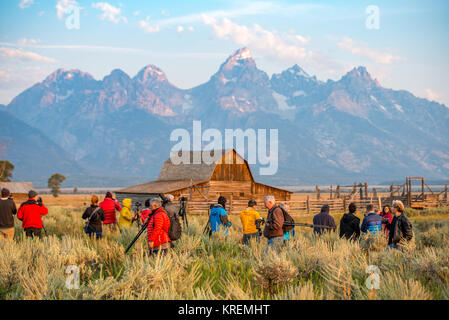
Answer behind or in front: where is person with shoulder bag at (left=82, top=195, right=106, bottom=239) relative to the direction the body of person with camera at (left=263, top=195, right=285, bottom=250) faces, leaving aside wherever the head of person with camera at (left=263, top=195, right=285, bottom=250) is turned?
in front

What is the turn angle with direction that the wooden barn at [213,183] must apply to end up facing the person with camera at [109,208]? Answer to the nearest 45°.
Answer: approximately 45° to its right

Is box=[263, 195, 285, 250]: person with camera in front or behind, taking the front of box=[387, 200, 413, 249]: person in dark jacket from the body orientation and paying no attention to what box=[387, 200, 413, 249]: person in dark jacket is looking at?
in front

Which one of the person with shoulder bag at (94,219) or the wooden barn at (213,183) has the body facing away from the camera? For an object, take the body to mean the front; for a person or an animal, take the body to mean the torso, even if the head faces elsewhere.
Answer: the person with shoulder bag

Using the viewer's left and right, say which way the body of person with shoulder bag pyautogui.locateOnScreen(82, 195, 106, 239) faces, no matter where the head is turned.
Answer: facing away from the viewer
